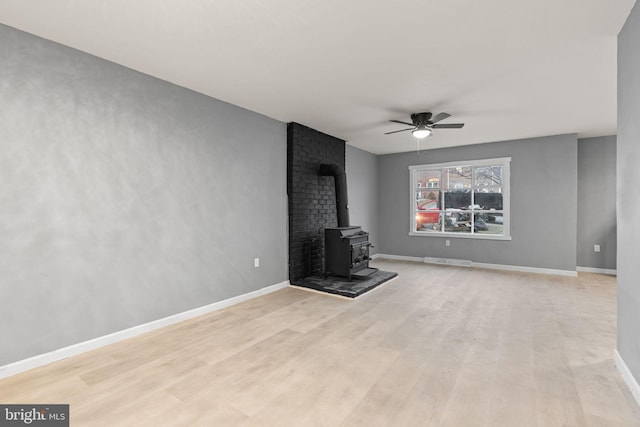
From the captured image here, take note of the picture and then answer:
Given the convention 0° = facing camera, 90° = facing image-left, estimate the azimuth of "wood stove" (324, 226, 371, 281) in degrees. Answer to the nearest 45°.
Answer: approximately 315°

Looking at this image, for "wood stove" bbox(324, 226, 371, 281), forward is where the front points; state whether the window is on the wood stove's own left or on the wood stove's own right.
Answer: on the wood stove's own left
